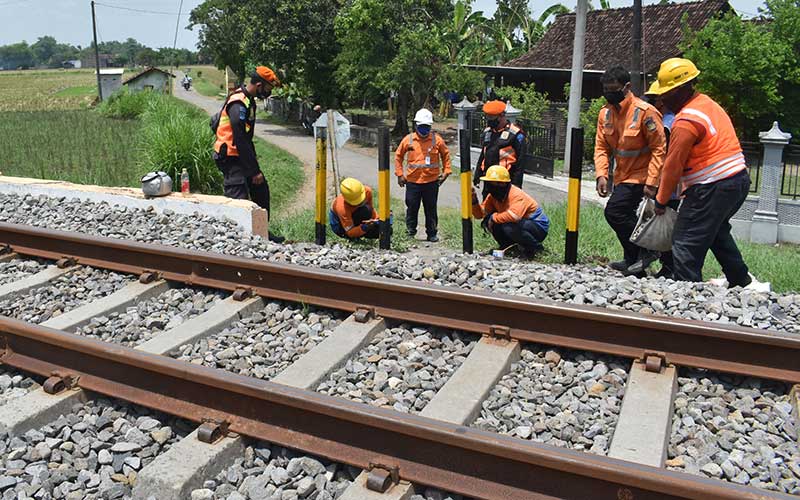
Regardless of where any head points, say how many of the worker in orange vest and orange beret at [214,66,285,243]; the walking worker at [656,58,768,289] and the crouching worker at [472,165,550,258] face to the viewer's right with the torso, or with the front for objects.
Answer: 1

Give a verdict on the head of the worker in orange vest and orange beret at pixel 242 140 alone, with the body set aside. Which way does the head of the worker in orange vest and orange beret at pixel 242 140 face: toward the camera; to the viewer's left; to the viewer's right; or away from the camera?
to the viewer's right

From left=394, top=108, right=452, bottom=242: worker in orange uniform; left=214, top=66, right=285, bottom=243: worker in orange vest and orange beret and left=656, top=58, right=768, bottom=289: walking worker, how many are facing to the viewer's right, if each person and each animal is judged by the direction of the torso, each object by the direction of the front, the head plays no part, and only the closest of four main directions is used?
1

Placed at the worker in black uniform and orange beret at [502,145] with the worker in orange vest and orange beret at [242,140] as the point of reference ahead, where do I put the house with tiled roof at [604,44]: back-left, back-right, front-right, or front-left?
back-right

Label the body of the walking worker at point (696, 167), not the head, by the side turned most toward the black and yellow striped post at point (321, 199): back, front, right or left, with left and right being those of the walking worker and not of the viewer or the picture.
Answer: front

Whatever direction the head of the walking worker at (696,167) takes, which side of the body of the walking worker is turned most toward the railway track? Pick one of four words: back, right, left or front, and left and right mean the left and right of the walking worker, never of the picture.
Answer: left

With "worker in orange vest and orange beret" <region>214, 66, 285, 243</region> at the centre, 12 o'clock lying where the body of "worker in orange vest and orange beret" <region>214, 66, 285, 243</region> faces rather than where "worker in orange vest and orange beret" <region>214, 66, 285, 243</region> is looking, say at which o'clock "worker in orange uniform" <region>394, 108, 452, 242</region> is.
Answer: "worker in orange uniform" <region>394, 108, 452, 242</region> is roughly at 11 o'clock from "worker in orange vest and orange beret" <region>214, 66, 285, 243</region>.

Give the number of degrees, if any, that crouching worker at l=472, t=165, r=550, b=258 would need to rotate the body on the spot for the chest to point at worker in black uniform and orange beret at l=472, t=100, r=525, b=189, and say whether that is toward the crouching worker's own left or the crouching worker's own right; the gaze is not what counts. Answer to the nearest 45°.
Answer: approximately 135° to the crouching worker's own right

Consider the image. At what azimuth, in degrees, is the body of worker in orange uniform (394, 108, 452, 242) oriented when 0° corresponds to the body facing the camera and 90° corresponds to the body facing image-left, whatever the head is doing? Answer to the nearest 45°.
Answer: approximately 0°

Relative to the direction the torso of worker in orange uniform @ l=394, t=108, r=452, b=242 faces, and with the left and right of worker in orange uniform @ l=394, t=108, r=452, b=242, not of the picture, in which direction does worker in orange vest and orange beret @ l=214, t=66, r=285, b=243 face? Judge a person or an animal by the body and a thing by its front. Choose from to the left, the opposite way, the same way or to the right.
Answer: to the left

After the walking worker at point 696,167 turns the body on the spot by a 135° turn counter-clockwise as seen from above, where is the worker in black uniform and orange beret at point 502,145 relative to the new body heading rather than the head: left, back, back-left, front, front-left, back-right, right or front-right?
back

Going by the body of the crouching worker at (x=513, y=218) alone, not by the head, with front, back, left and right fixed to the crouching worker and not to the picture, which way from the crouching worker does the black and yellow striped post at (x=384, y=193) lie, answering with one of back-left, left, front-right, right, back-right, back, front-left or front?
front-right
